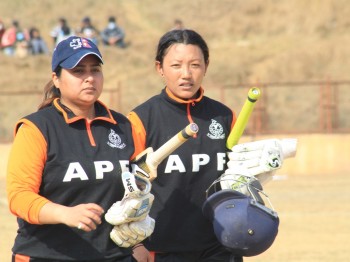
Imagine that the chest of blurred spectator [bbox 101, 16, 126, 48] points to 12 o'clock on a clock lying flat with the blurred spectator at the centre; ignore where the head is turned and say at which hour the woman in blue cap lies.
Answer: The woman in blue cap is roughly at 12 o'clock from the blurred spectator.

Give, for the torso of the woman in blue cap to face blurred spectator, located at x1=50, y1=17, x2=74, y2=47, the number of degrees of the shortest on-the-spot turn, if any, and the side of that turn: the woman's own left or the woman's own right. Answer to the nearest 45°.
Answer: approximately 135° to the woman's own left

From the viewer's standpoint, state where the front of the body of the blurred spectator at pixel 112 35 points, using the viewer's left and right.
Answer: facing the viewer

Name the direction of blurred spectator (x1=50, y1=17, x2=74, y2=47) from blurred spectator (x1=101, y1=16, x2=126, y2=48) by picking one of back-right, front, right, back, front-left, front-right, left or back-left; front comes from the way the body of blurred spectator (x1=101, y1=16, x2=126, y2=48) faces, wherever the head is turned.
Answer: front-right

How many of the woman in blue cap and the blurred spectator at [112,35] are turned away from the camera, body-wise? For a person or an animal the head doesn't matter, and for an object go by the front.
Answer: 0

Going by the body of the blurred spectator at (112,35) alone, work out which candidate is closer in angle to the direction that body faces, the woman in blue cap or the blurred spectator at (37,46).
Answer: the woman in blue cap

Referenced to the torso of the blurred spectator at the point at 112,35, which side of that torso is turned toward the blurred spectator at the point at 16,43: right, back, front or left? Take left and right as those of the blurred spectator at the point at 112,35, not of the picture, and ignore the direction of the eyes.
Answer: right

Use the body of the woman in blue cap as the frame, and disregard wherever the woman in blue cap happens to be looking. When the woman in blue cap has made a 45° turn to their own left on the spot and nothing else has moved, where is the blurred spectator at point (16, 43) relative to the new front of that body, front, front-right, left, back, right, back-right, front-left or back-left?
left

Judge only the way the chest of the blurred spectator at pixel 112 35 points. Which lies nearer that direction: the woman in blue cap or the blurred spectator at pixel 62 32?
the woman in blue cap

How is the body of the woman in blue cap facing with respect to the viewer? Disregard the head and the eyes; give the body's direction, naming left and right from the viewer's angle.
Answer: facing the viewer and to the right of the viewer

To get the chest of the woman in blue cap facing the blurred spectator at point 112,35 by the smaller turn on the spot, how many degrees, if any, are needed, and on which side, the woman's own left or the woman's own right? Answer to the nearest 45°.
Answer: approximately 135° to the woman's own left

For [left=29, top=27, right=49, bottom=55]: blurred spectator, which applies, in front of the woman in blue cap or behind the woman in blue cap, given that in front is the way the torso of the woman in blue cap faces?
behind
